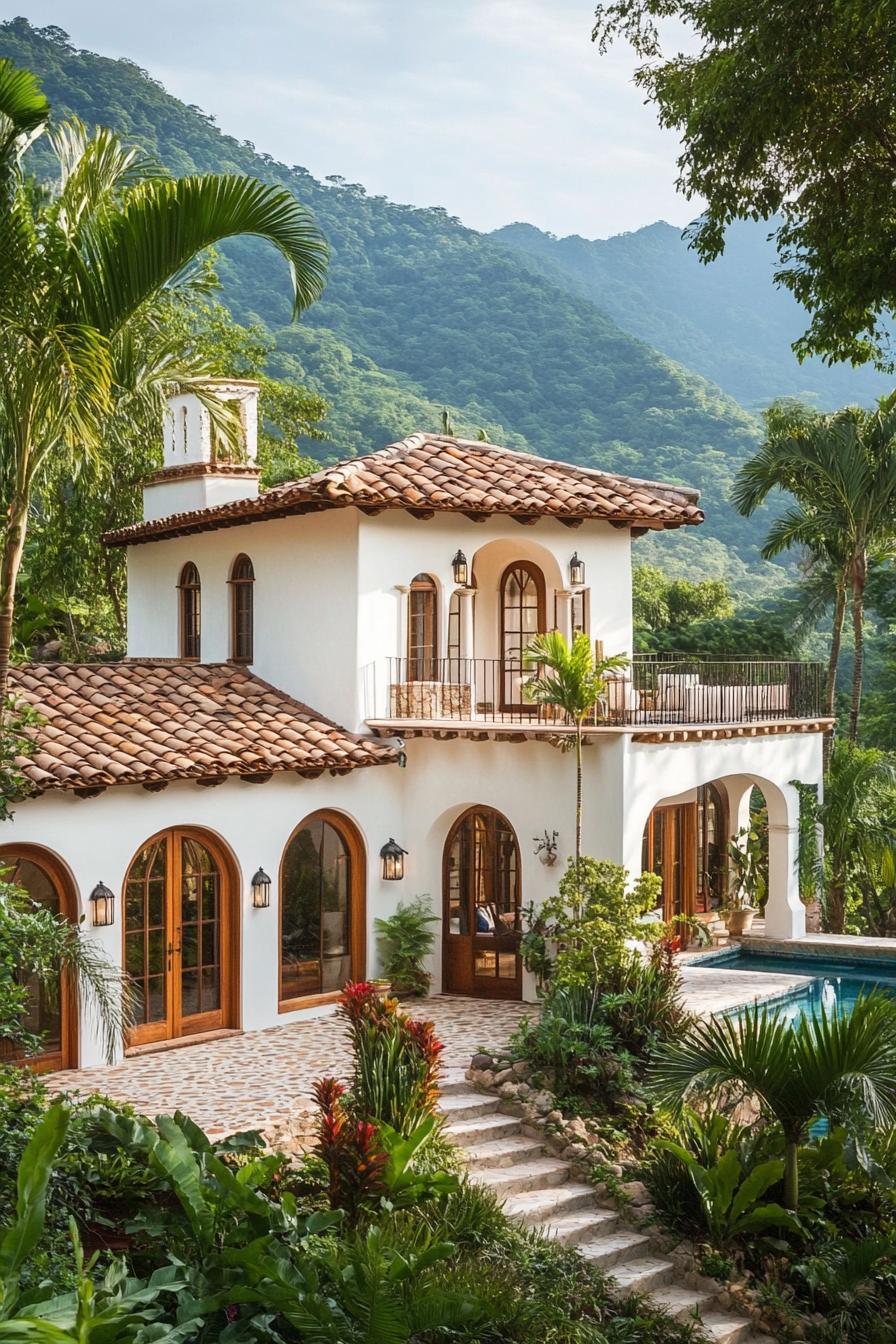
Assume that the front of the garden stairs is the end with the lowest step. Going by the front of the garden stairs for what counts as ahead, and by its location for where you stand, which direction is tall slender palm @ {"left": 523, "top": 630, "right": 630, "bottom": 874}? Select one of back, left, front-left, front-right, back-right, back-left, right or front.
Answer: back-left

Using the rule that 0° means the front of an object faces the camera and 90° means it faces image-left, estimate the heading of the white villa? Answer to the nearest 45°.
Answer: approximately 0°

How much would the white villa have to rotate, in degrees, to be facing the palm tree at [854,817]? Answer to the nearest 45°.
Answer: approximately 135° to its left

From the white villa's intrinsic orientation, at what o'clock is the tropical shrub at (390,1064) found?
The tropical shrub is roughly at 12 o'clock from the white villa.

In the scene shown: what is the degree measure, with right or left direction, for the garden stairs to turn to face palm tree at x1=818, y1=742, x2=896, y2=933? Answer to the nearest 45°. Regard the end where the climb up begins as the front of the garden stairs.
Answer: approximately 135° to its left

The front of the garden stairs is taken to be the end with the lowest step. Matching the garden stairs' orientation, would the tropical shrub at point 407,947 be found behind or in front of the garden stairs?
behind

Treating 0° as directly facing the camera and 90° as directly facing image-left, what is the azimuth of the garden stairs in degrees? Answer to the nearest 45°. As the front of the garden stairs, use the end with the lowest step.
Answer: approximately 315°

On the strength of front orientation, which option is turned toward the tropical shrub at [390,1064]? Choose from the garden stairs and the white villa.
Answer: the white villa

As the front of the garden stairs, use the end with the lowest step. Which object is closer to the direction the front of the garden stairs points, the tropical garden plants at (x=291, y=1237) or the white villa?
the tropical garden plants

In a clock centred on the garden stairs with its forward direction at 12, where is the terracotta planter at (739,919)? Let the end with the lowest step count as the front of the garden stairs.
The terracotta planter is roughly at 8 o'clock from the garden stairs.
